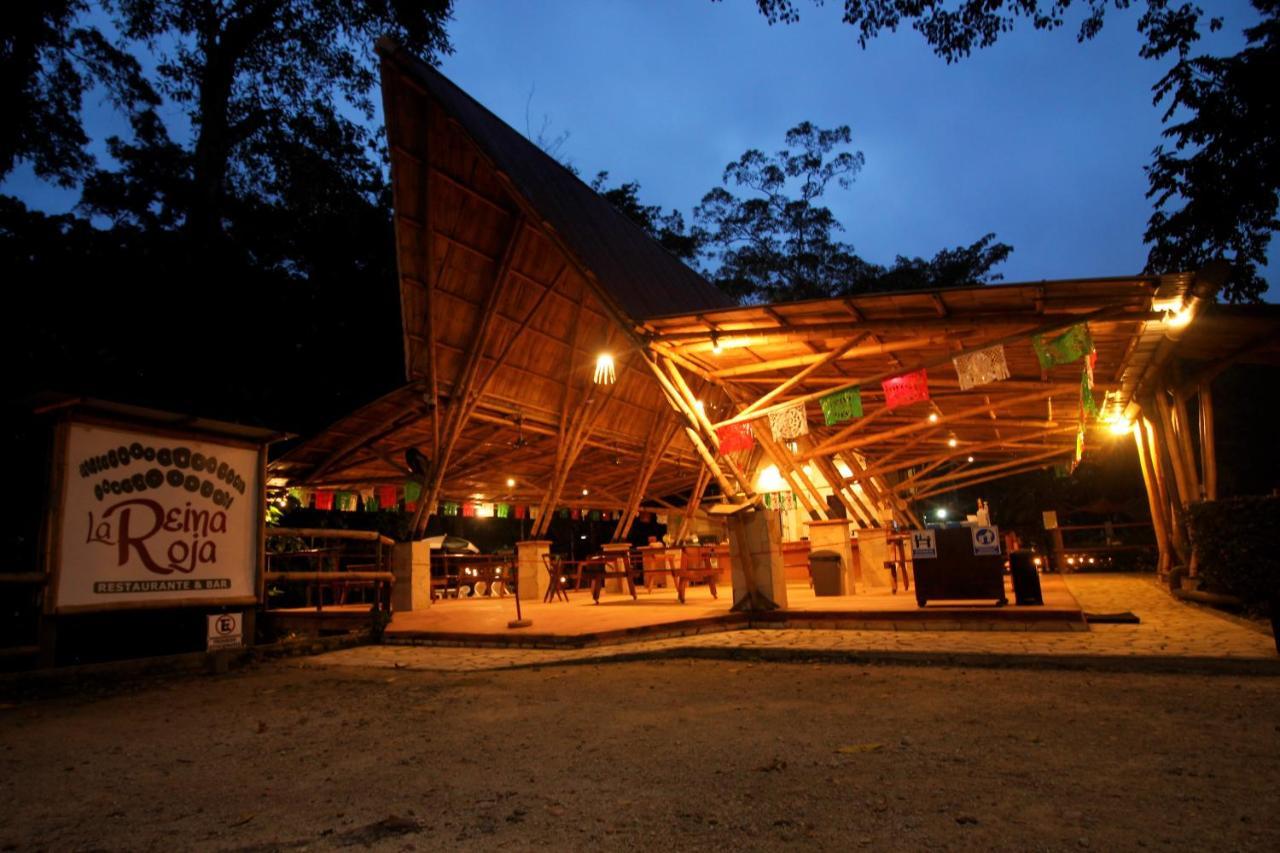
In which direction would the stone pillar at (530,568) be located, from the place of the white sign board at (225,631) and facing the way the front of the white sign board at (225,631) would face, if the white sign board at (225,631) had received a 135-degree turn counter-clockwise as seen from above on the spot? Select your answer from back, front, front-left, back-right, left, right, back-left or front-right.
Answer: front

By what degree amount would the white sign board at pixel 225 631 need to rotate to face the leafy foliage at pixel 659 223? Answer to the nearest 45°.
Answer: approximately 135° to its left

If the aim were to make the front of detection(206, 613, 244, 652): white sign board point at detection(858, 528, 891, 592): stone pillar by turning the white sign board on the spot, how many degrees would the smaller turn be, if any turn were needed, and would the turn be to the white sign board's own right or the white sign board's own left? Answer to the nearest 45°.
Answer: approximately 90° to the white sign board's own left

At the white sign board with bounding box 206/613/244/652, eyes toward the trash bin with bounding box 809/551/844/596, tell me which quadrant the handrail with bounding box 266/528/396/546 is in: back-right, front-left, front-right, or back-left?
front-left

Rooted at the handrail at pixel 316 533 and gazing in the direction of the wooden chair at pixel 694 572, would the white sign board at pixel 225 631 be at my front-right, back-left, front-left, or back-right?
back-right

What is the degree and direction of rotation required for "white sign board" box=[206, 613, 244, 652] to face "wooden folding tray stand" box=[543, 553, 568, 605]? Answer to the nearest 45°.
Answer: approximately 135° to its left

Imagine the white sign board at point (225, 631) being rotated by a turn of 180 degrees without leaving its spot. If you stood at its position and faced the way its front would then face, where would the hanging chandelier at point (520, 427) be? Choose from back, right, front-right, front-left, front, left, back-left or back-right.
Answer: front-right

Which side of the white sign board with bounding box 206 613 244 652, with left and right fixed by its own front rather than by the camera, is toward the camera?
front

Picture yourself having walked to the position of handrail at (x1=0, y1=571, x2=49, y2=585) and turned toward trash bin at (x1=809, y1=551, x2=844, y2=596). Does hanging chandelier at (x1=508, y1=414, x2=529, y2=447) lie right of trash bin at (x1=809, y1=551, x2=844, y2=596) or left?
left

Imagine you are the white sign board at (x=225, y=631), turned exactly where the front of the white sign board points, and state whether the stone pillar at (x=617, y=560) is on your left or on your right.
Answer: on your left

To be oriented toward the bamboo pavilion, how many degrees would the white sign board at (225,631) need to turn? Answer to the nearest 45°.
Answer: approximately 90° to its left

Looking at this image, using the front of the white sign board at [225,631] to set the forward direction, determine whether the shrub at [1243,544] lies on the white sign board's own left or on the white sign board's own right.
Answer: on the white sign board's own left

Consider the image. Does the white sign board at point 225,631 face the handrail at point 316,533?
no
